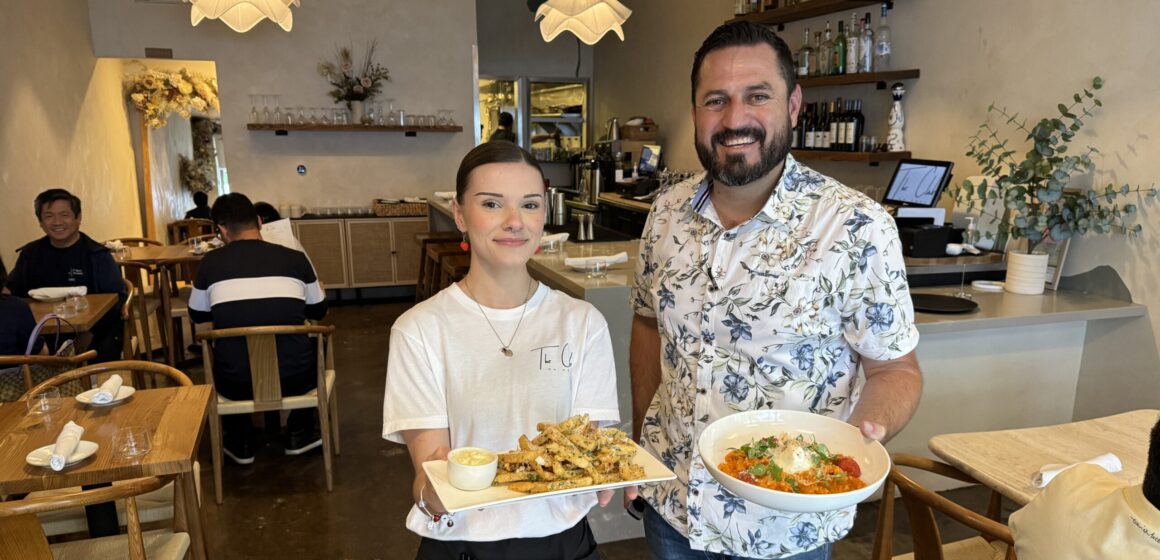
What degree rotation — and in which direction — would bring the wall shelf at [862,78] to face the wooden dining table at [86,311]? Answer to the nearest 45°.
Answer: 0° — it already faces it

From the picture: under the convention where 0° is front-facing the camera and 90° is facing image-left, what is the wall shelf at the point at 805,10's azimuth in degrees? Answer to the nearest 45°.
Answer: approximately 45°

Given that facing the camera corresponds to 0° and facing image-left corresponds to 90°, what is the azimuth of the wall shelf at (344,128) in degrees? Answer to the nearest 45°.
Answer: approximately 0°

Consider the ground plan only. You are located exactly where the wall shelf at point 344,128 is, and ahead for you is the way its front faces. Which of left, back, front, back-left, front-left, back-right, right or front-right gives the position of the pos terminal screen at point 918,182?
front-left

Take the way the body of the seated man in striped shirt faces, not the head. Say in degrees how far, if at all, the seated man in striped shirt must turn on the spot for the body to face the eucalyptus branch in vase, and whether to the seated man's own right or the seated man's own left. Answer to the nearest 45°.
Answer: approximately 135° to the seated man's own right

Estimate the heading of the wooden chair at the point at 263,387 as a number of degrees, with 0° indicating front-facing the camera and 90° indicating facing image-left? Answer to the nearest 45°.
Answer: approximately 180°

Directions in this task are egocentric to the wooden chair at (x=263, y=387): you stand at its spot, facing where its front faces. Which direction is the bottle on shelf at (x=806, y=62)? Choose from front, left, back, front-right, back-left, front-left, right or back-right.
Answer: right

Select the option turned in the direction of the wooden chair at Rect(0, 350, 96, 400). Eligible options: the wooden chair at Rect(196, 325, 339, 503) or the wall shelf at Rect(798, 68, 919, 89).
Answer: the wall shelf

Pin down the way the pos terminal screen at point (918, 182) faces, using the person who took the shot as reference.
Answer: facing the viewer and to the left of the viewer

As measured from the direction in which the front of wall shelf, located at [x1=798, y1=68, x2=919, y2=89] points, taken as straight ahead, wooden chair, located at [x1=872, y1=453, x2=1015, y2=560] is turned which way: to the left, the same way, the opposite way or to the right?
the opposite way

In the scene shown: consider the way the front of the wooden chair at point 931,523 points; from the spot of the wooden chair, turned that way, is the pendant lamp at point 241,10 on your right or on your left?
on your left

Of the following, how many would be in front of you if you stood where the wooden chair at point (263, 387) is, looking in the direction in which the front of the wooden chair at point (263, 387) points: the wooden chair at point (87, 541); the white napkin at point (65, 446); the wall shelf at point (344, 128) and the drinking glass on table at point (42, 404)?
1

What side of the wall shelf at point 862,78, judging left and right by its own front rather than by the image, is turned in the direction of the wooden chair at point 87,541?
front

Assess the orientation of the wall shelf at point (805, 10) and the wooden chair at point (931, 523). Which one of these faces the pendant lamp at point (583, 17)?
the wall shelf

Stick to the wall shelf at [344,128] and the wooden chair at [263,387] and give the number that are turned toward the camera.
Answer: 1

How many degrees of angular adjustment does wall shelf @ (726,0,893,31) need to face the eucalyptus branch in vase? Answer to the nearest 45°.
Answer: approximately 90° to its left

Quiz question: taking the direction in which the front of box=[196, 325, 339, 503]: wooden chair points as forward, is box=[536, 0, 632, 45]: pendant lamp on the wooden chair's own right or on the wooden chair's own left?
on the wooden chair's own right
